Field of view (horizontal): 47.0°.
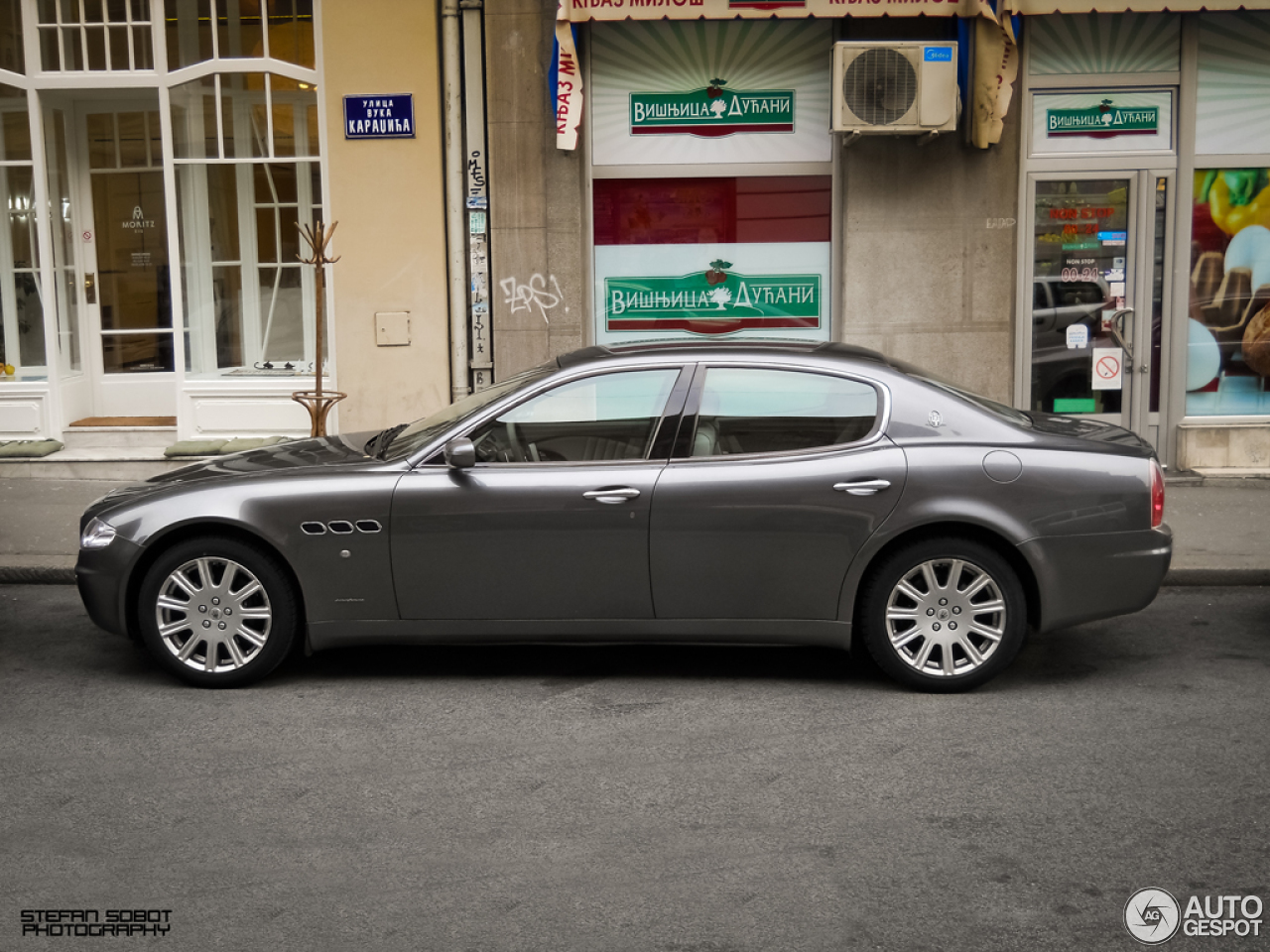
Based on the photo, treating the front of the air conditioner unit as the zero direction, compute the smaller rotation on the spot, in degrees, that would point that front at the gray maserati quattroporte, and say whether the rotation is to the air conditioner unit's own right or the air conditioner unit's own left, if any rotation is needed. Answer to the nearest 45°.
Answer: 0° — it already faces it

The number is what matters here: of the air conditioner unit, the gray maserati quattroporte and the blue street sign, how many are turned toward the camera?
2

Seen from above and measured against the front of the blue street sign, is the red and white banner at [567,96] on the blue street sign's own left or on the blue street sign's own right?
on the blue street sign's own left

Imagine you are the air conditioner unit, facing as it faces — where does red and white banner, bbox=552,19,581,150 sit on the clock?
The red and white banner is roughly at 3 o'clock from the air conditioner unit.

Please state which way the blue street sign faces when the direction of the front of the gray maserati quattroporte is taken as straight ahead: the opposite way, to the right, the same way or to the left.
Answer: to the left

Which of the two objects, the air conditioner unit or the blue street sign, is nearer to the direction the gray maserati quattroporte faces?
the blue street sign

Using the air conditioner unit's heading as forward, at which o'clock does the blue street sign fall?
The blue street sign is roughly at 3 o'clock from the air conditioner unit.

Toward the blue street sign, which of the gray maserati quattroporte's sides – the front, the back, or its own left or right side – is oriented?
right

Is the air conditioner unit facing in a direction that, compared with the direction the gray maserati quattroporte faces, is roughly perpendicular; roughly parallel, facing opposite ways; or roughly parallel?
roughly perpendicular

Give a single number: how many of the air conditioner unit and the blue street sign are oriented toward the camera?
2

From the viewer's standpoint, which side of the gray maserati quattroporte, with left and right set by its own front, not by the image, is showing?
left

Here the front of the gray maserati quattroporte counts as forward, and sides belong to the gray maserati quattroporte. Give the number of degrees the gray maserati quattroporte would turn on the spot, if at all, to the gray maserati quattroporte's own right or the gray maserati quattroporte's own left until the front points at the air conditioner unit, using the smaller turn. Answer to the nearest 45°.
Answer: approximately 90° to the gray maserati quattroporte's own right
